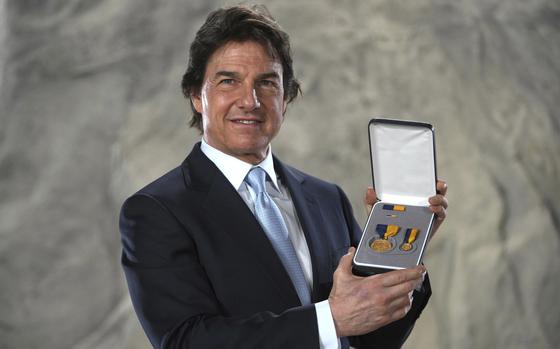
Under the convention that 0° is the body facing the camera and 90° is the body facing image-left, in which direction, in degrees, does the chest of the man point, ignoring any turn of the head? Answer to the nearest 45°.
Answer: approximately 315°
